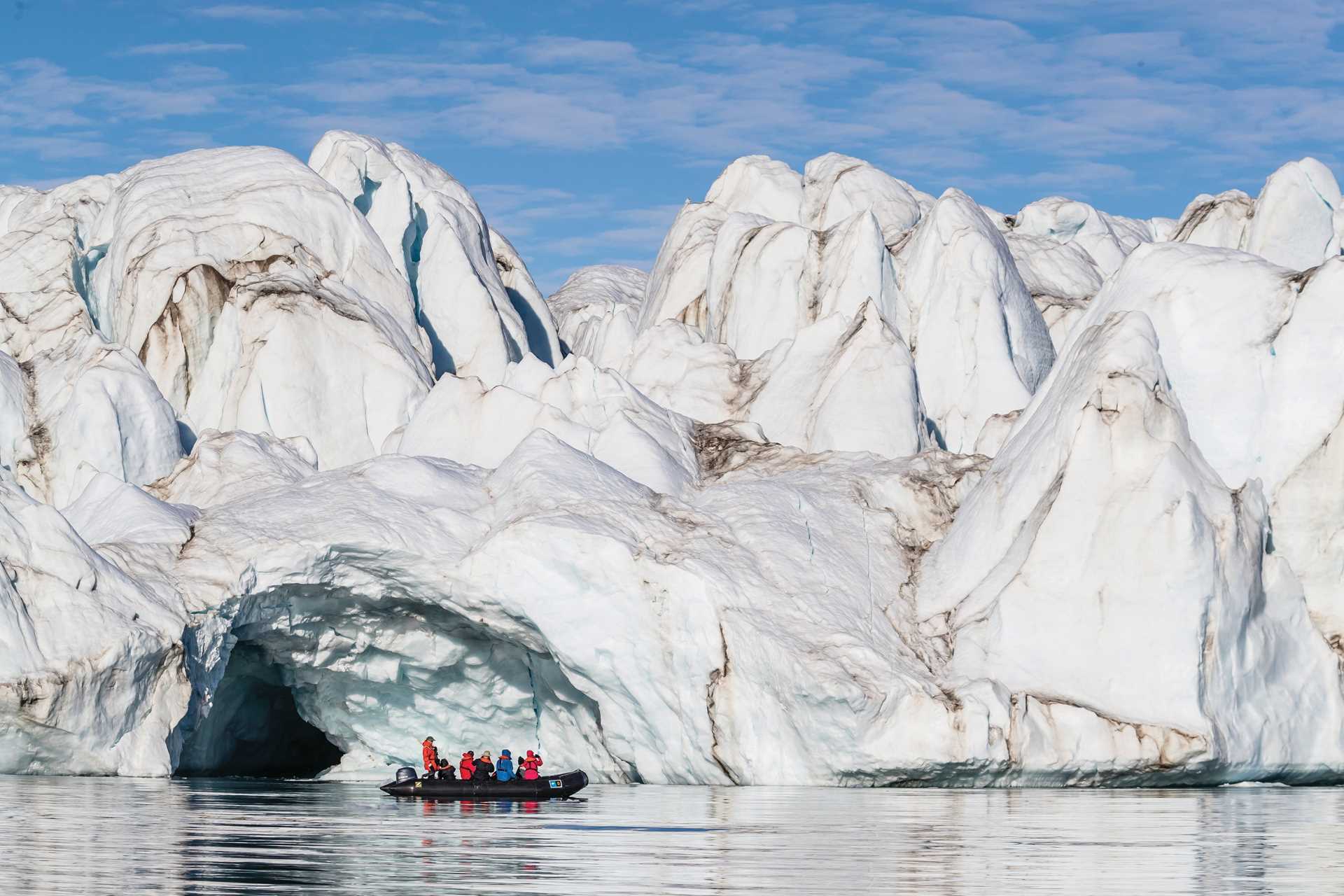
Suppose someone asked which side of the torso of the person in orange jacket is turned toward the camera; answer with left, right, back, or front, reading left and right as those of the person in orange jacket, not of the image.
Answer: right

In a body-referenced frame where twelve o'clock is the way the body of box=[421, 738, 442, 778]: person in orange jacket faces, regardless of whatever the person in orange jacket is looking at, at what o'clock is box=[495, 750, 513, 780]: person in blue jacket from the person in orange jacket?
The person in blue jacket is roughly at 1 o'clock from the person in orange jacket.

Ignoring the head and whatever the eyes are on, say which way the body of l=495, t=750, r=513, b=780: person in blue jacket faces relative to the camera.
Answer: away from the camera

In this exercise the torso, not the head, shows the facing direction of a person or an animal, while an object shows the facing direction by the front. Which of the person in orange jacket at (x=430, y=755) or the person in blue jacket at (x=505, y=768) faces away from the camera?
the person in blue jacket

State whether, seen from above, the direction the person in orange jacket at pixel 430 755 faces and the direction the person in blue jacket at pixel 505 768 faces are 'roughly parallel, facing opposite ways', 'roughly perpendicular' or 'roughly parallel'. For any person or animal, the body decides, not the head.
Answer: roughly perpendicular

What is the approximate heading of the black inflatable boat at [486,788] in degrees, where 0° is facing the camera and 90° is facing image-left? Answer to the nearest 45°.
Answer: approximately 270°
